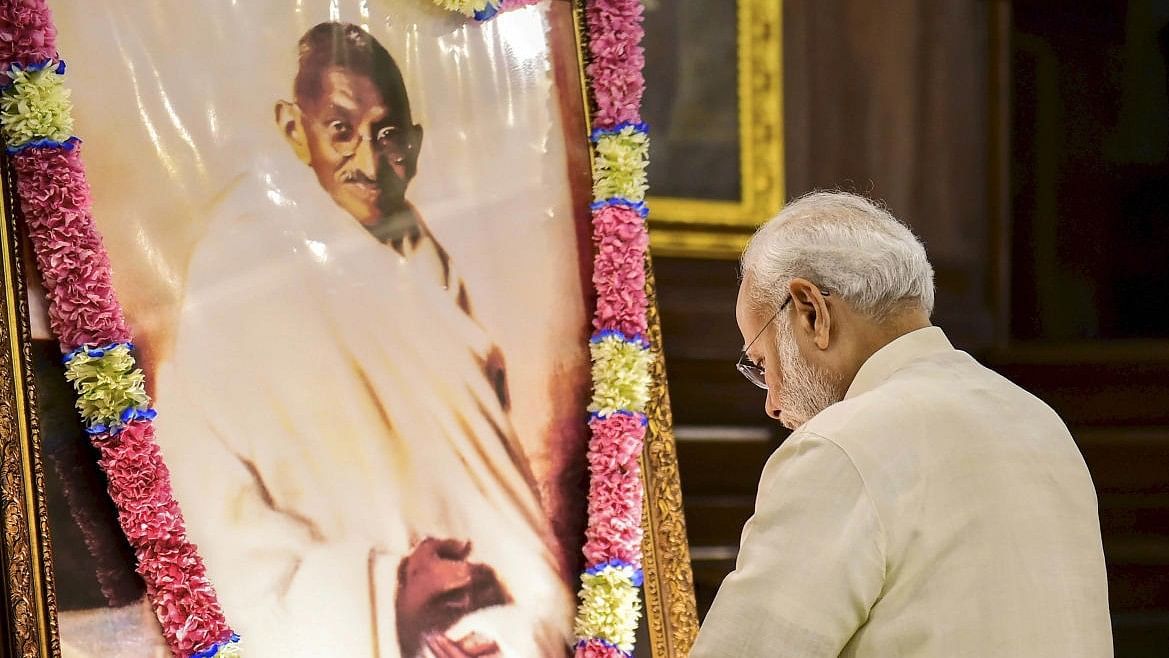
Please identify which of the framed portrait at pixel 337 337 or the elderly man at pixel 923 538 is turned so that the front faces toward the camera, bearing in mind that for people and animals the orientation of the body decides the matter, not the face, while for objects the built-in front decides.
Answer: the framed portrait

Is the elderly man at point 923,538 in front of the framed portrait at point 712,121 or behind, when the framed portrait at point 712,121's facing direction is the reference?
in front

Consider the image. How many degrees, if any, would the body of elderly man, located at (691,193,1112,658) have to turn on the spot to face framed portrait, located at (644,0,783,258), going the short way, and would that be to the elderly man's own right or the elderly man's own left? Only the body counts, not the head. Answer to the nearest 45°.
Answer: approximately 45° to the elderly man's own right

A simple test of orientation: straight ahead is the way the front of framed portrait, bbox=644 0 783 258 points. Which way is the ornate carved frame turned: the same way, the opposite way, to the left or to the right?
the same way

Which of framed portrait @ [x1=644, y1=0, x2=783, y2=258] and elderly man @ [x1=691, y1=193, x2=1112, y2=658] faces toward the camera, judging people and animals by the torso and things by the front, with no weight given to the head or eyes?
the framed portrait

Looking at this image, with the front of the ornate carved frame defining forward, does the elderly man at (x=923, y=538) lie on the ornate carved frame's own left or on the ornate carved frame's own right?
on the ornate carved frame's own left

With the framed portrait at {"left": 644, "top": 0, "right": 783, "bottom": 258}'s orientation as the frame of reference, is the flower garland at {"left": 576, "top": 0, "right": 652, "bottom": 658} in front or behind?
in front

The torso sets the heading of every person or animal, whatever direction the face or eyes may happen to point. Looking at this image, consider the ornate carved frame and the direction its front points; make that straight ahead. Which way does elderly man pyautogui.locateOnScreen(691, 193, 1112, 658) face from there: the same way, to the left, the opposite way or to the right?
the opposite way

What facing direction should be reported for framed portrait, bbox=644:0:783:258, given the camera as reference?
facing the viewer

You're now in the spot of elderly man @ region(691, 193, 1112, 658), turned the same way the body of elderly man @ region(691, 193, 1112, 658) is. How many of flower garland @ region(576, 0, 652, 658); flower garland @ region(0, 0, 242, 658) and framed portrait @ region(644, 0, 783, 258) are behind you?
0

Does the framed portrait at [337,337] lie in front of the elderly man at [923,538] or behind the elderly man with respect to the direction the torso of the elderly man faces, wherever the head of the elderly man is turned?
in front

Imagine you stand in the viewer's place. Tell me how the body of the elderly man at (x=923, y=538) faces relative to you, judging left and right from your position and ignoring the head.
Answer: facing away from the viewer and to the left of the viewer

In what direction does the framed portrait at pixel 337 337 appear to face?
toward the camera

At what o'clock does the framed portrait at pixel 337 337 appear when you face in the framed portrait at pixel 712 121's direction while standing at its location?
the framed portrait at pixel 337 337 is roughly at 1 o'clock from the framed portrait at pixel 712 121.

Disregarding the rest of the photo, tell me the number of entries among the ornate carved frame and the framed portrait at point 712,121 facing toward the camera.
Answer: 2

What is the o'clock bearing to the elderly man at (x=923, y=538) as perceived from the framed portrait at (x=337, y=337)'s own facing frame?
The elderly man is roughly at 11 o'clock from the framed portrait.
